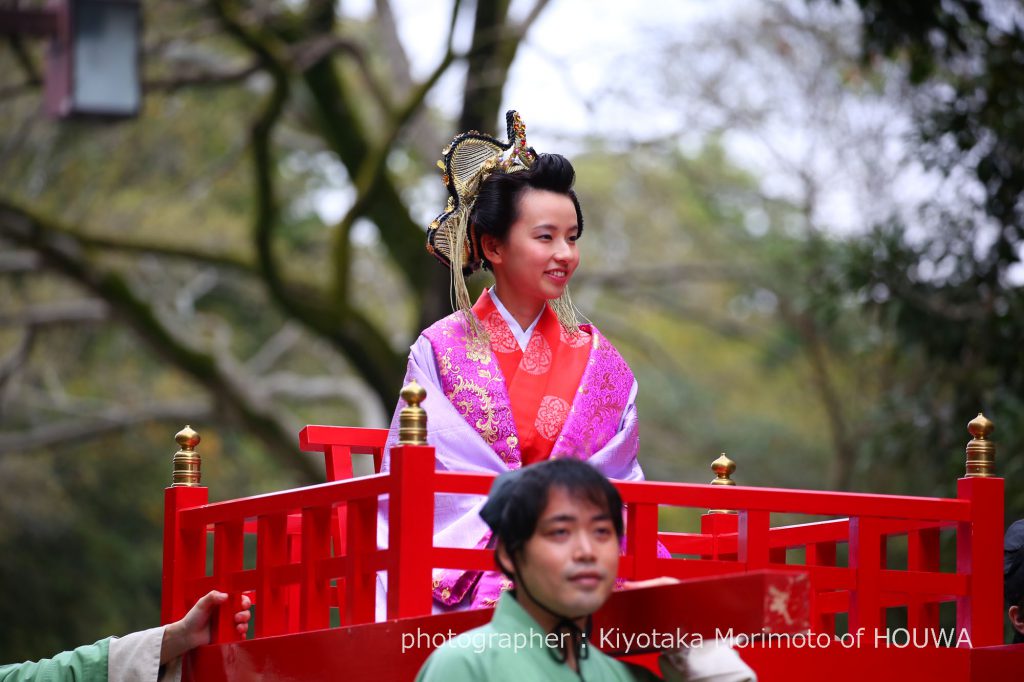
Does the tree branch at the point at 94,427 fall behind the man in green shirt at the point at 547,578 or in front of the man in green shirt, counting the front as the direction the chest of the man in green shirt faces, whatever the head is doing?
behind

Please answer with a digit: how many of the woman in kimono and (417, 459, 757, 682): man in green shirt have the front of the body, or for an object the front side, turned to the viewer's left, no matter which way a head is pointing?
0

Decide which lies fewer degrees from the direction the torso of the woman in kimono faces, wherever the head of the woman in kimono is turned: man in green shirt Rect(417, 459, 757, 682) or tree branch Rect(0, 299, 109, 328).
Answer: the man in green shirt

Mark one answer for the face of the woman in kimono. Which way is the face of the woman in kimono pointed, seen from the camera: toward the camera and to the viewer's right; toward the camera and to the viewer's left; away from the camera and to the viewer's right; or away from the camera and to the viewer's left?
toward the camera and to the viewer's right

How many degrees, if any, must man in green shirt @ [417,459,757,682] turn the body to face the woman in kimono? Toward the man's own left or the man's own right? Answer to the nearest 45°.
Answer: approximately 135° to the man's own left

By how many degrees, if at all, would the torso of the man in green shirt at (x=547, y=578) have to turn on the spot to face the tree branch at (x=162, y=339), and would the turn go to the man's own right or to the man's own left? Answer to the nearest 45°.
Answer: approximately 135° to the man's own left

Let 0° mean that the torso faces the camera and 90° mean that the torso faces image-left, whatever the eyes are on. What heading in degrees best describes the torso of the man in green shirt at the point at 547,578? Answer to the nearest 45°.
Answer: approximately 315°

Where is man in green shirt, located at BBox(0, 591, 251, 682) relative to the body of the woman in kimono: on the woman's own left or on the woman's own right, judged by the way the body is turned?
on the woman's own right

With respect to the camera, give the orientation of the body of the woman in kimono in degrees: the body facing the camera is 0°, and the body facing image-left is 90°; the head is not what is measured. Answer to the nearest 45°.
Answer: approximately 315°

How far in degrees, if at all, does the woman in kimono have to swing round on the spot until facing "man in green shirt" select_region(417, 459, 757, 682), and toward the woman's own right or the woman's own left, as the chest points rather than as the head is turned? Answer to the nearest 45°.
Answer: approximately 45° to the woman's own right
